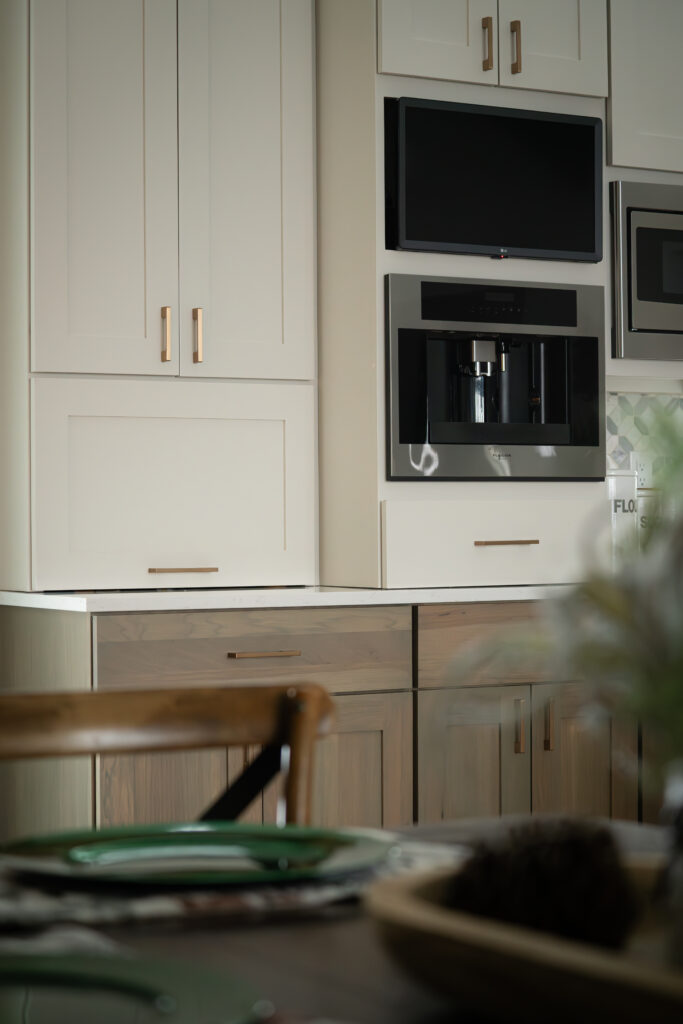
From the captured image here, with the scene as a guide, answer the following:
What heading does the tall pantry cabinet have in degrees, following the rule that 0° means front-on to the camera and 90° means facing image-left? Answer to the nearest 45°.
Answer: approximately 0°

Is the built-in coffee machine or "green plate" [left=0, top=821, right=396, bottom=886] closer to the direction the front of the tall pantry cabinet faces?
the green plate

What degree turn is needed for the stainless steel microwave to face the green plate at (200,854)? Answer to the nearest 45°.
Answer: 0° — it already faces it

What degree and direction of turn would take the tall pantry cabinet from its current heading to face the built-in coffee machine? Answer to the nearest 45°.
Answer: approximately 90° to its left

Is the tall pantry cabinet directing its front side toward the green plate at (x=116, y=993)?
yes

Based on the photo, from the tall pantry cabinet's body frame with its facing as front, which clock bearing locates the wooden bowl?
The wooden bowl is roughly at 12 o'clock from the tall pantry cabinet.

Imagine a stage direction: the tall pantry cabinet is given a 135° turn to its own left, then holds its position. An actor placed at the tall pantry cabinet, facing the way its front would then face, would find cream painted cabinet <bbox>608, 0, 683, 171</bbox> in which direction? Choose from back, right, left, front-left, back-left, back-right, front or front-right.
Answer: front-right

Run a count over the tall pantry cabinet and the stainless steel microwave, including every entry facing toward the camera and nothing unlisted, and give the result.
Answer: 2

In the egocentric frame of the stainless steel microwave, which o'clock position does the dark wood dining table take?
The dark wood dining table is roughly at 12 o'clock from the stainless steel microwave.

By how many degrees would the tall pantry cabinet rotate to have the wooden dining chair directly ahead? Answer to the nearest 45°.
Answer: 0° — it already faces it

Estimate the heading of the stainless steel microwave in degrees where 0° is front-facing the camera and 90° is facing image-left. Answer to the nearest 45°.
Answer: approximately 0°
